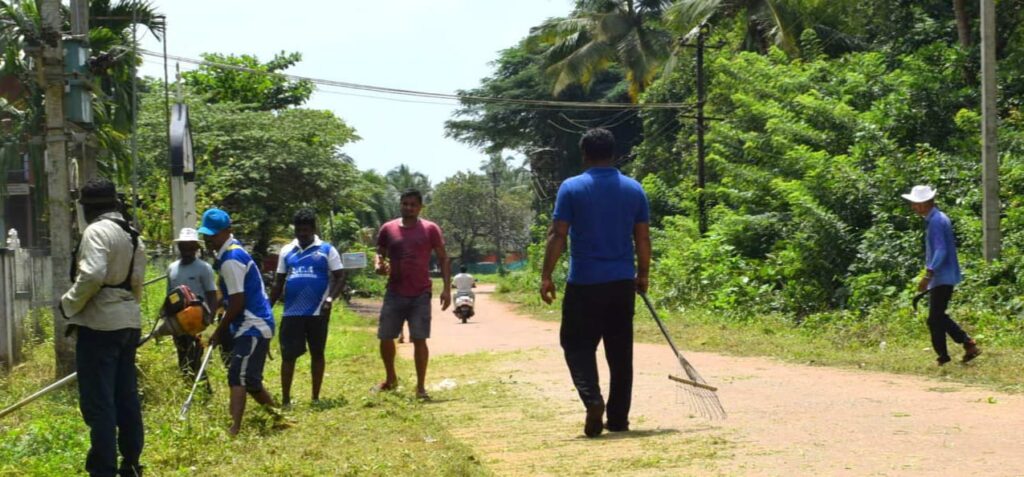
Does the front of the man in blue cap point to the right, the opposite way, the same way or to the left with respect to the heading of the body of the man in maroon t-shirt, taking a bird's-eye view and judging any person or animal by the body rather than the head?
to the right

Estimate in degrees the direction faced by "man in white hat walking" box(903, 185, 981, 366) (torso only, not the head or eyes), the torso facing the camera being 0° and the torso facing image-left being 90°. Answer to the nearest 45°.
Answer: approximately 90°

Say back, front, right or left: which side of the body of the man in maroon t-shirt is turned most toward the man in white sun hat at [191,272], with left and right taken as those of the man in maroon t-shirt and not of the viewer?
right

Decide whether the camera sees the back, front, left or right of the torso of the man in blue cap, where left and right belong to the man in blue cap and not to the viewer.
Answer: left

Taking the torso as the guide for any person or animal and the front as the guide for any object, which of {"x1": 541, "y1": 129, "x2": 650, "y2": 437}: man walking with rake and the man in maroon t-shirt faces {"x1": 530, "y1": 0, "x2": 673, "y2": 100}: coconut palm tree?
the man walking with rake

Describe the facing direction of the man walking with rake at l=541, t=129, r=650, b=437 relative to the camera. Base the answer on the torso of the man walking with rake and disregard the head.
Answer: away from the camera

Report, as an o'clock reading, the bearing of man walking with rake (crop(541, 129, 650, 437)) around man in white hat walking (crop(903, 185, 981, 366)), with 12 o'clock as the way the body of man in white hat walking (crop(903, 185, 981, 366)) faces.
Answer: man walking with rake (crop(541, 129, 650, 437)) is roughly at 10 o'clock from man in white hat walking (crop(903, 185, 981, 366)).
